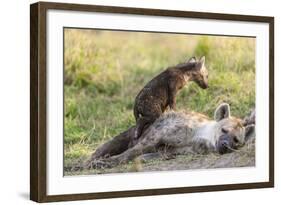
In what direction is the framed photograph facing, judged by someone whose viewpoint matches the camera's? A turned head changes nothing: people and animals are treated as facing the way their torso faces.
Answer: facing the viewer and to the right of the viewer
